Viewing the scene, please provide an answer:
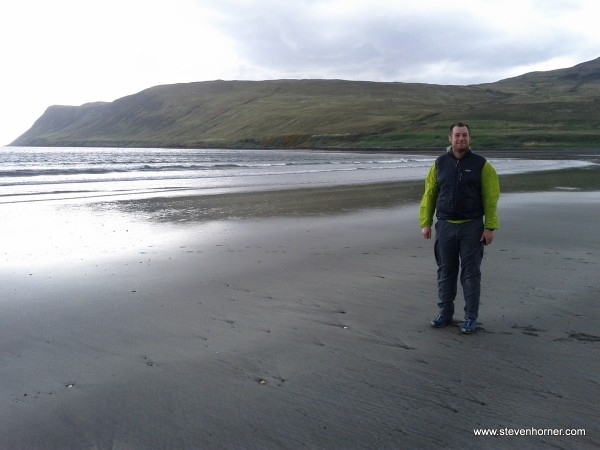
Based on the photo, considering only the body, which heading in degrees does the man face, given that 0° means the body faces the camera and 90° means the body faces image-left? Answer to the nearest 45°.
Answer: approximately 0°
